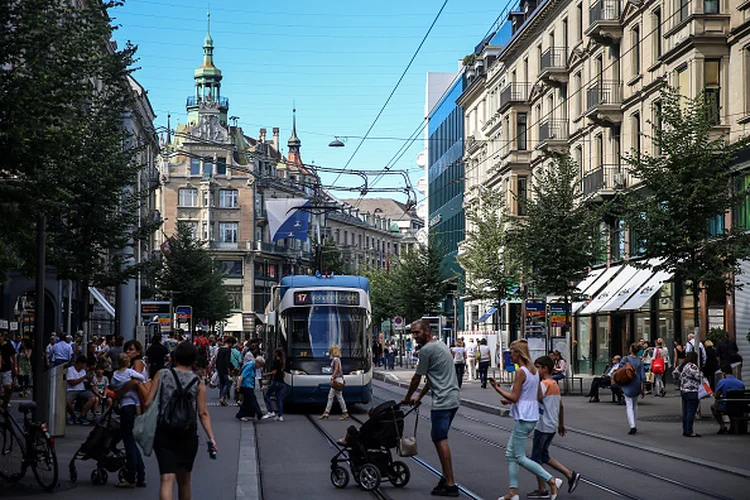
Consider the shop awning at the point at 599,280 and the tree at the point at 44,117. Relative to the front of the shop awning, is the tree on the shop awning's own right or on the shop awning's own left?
on the shop awning's own left

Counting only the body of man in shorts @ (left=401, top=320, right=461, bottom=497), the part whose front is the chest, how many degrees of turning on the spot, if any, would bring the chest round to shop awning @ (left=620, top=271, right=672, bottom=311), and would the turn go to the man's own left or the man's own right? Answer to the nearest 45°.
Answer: approximately 90° to the man's own right

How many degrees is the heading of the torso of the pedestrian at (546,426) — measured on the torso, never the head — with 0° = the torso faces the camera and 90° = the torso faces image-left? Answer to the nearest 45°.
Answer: approximately 90°

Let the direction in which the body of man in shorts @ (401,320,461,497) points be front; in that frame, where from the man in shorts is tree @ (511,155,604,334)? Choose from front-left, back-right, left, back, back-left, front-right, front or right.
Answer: right

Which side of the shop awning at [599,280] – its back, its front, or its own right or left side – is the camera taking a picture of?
left

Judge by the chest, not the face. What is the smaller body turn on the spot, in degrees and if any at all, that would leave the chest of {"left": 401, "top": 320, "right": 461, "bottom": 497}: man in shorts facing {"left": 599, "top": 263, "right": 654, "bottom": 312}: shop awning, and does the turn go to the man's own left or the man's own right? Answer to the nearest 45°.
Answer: approximately 90° to the man's own right

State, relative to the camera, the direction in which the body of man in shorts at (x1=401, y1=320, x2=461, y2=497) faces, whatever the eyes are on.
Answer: to the viewer's left

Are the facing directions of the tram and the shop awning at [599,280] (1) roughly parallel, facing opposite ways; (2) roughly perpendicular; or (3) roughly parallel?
roughly perpendicular

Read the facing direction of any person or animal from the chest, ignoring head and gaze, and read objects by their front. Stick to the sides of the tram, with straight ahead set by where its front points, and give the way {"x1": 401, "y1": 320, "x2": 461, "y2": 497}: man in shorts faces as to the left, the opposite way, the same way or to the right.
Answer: to the right

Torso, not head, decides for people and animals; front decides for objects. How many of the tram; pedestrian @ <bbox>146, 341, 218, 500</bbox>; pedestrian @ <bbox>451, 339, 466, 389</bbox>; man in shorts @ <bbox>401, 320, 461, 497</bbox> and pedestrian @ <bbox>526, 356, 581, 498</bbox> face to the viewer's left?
2

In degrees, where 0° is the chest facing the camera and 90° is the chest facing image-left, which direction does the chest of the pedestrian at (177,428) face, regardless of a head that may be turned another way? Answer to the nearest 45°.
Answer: approximately 180°

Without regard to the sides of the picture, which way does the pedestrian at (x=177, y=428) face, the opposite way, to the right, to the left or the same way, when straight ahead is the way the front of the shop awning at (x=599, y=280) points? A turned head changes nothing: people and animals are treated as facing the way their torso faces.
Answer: to the right

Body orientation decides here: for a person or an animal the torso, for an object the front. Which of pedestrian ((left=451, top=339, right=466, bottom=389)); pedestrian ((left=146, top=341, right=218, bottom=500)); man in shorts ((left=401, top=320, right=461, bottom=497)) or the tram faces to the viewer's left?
the man in shorts

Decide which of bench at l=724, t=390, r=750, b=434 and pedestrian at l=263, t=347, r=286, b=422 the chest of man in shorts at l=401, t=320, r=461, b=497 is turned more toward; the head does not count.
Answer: the pedestrian

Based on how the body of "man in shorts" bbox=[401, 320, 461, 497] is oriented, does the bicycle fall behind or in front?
in front
